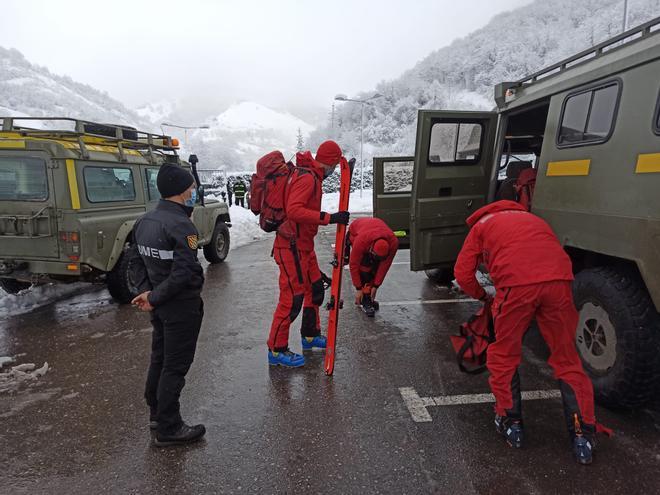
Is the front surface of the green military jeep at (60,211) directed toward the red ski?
no

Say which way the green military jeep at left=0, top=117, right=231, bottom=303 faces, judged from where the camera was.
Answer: facing away from the viewer and to the right of the viewer

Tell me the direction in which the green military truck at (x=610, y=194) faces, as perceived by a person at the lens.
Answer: facing away from the viewer and to the left of the viewer

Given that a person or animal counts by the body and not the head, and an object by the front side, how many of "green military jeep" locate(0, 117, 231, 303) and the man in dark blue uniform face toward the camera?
0

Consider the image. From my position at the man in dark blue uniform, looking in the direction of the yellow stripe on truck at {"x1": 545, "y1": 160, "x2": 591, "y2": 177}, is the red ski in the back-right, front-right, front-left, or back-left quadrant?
front-left

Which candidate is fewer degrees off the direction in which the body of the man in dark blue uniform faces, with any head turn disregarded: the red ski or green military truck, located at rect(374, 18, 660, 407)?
the red ski

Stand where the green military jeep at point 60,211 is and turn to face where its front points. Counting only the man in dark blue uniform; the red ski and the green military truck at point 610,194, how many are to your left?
0

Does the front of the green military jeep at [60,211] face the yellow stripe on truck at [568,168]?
no

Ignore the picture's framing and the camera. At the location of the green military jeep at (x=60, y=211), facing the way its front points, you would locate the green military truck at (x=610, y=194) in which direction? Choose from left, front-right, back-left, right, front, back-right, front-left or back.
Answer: right

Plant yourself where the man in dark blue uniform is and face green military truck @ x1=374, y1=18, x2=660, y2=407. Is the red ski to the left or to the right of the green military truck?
left

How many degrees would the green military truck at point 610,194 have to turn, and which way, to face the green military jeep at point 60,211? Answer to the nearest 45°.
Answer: approximately 45° to its left

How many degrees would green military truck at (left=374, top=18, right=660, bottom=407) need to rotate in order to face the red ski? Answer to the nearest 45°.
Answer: approximately 45° to its left

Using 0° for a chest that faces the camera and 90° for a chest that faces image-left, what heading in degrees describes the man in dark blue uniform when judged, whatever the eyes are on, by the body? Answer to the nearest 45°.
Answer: approximately 225°
